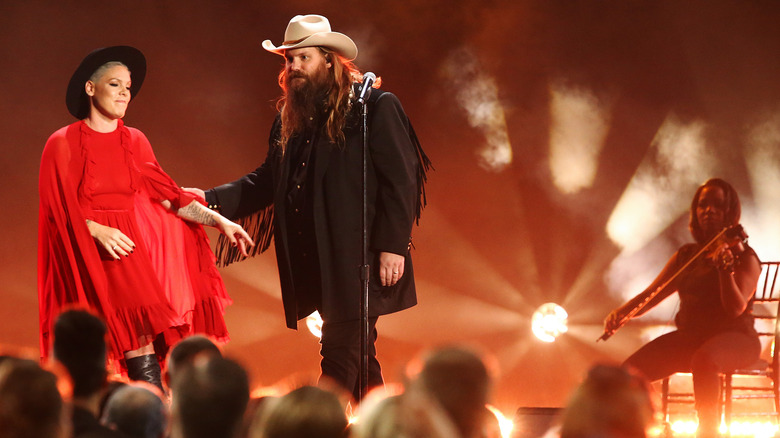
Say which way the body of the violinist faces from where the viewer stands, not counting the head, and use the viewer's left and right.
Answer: facing the viewer and to the left of the viewer

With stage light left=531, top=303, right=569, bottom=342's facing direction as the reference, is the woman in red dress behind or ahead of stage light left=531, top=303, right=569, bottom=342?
ahead

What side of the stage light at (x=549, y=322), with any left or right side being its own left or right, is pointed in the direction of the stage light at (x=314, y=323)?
right

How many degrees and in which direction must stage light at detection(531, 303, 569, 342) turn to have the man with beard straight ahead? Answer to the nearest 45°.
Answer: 0° — it already faces them

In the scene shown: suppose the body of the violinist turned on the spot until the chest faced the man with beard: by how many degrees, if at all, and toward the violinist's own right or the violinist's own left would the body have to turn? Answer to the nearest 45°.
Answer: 0° — they already face them

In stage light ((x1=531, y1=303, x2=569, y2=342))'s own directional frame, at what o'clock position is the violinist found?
The violinist is roughly at 11 o'clock from the stage light.

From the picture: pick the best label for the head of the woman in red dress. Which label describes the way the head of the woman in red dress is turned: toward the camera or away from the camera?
toward the camera

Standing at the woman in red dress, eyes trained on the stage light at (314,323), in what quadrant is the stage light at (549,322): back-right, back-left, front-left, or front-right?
front-right

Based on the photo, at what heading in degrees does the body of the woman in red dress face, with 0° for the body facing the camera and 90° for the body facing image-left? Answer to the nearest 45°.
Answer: approximately 315°

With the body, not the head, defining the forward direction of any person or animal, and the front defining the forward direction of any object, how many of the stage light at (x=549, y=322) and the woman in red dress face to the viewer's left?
0

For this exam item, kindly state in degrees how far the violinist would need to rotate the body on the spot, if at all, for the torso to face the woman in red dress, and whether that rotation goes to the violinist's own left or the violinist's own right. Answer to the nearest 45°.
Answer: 0° — they already face them

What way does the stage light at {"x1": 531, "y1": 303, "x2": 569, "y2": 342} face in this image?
toward the camera

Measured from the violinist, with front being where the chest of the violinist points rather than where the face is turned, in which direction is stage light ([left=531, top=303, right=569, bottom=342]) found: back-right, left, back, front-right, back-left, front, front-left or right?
right

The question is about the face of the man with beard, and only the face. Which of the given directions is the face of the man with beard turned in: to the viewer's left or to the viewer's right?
to the viewer's left
